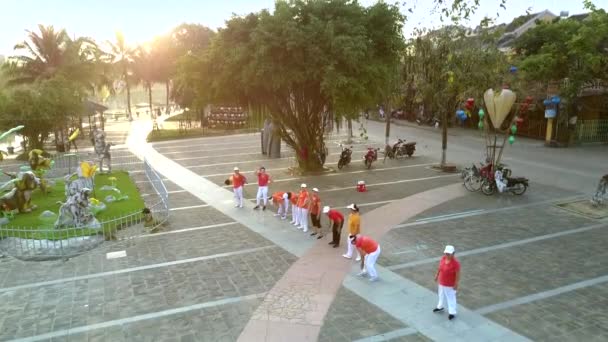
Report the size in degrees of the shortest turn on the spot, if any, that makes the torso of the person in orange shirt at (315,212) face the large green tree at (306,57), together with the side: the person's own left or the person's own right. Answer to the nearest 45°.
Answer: approximately 135° to the person's own right

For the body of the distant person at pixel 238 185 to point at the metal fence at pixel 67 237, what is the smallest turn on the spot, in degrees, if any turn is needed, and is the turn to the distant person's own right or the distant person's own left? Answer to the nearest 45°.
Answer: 0° — they already face it

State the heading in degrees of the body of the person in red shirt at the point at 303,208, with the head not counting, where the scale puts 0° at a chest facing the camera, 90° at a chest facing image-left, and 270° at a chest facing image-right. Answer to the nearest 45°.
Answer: approximately 45°
